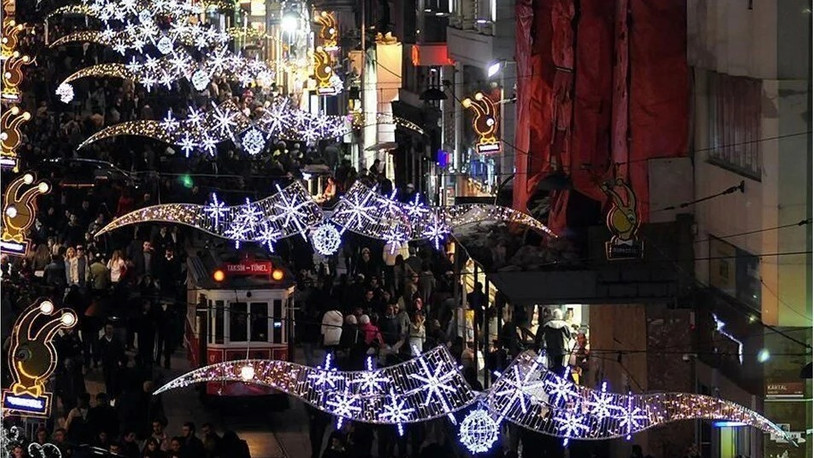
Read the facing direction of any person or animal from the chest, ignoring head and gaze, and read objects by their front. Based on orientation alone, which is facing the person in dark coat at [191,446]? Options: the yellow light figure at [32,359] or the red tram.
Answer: the red tram

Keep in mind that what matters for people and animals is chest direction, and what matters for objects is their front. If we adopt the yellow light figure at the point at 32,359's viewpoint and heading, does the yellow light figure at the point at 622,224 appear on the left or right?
on its left

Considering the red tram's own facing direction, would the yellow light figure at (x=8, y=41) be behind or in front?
behind

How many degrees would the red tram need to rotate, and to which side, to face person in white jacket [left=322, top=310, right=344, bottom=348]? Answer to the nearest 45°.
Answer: approximately 90° to its left

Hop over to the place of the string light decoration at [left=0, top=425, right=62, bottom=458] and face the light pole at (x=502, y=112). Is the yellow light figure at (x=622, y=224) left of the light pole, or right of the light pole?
right

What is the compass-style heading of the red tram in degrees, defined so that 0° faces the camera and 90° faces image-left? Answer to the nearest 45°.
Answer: approximately 0°

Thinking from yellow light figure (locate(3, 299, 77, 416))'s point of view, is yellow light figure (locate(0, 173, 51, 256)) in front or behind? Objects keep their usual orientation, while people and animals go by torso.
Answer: behind

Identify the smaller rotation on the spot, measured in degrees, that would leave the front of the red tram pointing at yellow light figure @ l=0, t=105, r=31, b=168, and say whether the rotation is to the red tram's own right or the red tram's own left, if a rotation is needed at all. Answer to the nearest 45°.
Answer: approximately 135° to the red tram's own right
